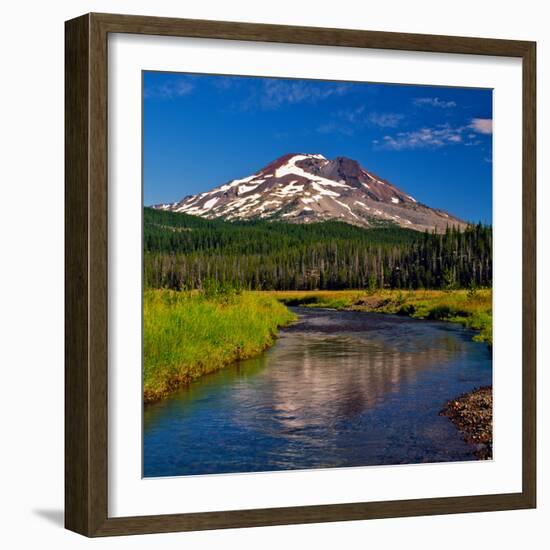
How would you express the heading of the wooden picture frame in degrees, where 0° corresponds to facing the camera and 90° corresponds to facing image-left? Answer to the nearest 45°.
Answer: approximately 315°
